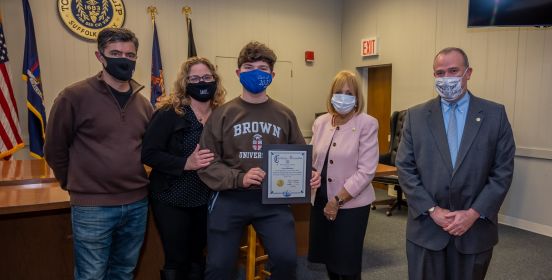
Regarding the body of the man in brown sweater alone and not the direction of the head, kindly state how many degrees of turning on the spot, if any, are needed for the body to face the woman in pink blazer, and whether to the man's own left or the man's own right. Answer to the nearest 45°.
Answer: approximately 45° to the man's own left

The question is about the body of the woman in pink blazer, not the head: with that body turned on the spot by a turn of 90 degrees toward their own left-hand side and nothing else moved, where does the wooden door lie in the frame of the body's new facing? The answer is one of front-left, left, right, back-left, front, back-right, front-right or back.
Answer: back-left

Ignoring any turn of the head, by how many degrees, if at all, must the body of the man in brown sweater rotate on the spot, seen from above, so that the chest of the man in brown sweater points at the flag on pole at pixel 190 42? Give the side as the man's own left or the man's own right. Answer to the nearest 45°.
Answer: approximately 135° to the man's own left

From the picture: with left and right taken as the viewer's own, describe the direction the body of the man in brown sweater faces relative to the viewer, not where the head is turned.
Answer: facing the viewer and to the right of the viewer

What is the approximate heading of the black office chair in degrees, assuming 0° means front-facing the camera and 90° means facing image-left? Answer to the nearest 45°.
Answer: approximately 90°

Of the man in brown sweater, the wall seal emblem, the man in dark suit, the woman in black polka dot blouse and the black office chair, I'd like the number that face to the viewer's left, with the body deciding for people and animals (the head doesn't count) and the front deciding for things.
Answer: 1

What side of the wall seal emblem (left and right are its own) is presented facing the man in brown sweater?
front

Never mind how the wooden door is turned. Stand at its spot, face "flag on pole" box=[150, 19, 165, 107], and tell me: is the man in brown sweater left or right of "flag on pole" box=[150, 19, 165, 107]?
left

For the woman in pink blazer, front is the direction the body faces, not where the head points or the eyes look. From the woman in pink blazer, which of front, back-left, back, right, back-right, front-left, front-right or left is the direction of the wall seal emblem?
right

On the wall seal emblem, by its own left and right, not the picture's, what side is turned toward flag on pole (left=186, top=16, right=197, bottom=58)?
left

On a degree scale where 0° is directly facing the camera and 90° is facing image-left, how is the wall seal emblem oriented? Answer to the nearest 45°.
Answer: approximately 0°

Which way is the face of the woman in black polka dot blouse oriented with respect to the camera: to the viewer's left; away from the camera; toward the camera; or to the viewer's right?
toward the camera

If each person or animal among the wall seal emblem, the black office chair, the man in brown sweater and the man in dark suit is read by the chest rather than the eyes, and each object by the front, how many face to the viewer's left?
1

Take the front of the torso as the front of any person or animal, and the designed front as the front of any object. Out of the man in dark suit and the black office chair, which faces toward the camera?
the man in dark suit

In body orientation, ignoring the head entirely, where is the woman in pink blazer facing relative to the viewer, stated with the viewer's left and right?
facing the viewer and to the left of the viewer

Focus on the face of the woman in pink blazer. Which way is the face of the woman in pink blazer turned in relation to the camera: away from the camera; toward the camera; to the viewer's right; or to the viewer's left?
toward the camera
